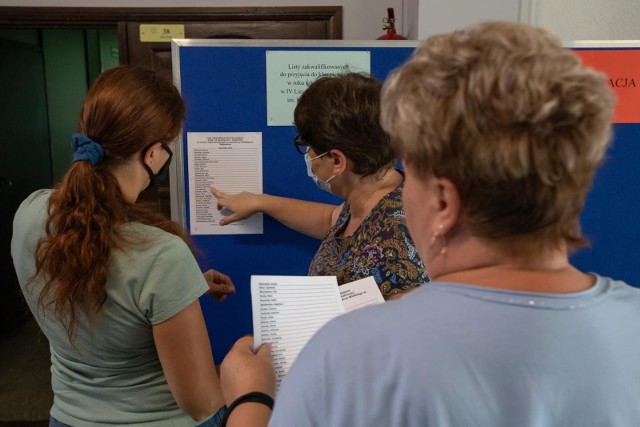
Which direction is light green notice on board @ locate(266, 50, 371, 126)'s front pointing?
toward the camera

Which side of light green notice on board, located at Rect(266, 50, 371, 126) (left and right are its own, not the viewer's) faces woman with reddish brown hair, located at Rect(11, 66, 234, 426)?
front

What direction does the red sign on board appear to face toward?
toward the camera

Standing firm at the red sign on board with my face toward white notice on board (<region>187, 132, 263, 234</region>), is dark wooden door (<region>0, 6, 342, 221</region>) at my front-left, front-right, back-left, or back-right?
front-right

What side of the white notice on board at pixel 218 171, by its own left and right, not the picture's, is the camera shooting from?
front

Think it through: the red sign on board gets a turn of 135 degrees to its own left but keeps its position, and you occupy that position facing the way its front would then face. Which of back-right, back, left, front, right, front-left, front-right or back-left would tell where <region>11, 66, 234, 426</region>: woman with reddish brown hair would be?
back

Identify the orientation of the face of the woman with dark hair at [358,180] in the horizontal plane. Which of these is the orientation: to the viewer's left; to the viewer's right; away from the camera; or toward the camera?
to the viewer's left

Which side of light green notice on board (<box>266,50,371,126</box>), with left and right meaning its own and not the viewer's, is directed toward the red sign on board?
left

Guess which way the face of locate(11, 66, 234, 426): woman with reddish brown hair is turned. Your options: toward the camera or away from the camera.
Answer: away from the camera

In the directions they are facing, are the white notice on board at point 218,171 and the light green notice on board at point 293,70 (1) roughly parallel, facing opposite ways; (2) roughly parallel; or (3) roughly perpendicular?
roughly parallel

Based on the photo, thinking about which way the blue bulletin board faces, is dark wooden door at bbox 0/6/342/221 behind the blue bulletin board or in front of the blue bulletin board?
behind

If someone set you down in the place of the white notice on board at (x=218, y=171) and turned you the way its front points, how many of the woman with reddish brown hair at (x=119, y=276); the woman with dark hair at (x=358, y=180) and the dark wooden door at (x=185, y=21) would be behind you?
1

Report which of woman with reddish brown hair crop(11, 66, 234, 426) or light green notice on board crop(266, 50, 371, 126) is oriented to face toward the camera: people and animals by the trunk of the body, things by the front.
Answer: the light green notice on board
